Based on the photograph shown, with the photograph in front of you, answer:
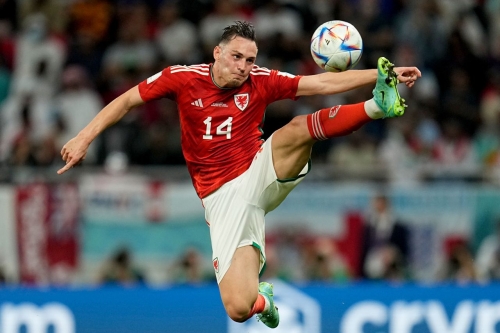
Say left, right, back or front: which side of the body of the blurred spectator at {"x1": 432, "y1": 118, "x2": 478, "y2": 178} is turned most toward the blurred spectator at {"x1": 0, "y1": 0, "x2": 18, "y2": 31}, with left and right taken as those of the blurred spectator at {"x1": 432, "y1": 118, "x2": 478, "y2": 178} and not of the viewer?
right

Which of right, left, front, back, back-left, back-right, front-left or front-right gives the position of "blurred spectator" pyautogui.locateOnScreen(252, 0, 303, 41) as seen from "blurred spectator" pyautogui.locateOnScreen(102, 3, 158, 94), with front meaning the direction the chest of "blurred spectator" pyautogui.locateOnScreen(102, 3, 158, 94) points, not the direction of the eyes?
left

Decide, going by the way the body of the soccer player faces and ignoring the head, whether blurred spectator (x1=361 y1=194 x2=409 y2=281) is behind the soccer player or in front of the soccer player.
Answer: behind

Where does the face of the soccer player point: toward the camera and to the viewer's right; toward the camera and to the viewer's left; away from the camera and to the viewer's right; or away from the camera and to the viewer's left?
toward the camera and to the viewer's right

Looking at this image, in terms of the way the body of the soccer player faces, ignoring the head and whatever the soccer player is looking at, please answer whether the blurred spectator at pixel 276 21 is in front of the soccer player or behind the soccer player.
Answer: behind

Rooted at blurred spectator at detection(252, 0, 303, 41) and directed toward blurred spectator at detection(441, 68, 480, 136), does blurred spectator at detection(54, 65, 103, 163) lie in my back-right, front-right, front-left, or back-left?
back-right

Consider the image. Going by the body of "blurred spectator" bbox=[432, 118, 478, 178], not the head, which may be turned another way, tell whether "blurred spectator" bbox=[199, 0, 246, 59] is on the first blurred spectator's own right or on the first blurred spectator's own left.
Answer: on the first blurred spectator's own right

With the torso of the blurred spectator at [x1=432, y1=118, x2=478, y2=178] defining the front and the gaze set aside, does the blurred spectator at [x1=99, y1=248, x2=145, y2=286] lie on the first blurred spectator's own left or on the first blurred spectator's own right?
on the first blurred spectator's own right

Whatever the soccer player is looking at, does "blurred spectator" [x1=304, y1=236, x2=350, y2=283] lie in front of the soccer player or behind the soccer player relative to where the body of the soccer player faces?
behind
